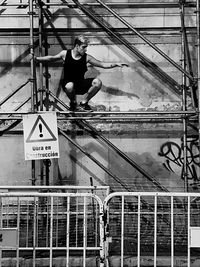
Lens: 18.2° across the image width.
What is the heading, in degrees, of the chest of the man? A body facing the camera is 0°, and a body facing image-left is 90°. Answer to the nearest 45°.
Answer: approximately 0°

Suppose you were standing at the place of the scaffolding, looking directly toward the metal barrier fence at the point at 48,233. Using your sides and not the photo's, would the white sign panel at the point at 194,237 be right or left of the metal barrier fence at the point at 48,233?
left

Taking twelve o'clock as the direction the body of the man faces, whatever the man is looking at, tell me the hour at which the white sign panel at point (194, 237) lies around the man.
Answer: The white sign panel is roughly at 11 o'clock from the man.

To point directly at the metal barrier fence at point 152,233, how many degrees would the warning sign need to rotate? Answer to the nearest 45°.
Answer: approximately 45° to its left

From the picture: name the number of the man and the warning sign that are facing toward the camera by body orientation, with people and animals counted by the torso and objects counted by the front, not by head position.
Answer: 2

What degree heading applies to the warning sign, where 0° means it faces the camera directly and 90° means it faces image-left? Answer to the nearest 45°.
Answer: approximately 0°
